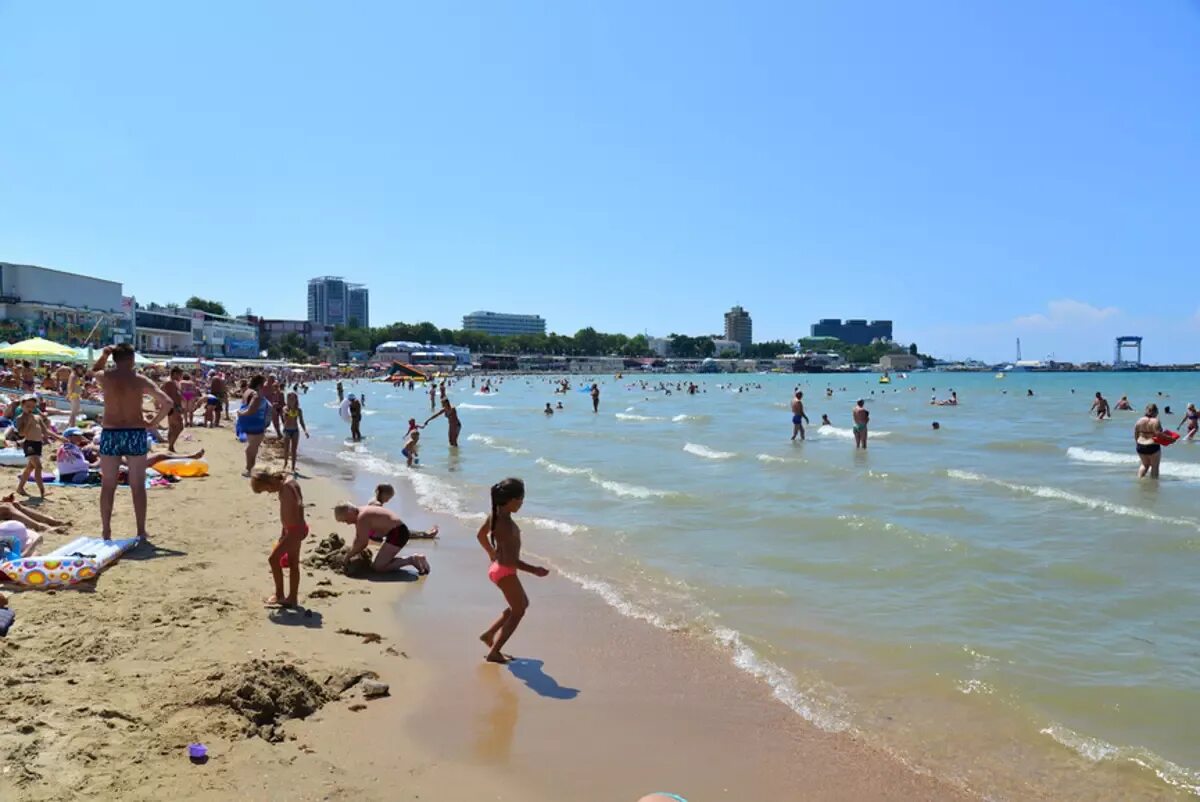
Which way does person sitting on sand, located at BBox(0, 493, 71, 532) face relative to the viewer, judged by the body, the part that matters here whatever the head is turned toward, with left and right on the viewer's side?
facing to the right of the viewer

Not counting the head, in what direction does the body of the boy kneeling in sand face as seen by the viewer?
to the viewer's left

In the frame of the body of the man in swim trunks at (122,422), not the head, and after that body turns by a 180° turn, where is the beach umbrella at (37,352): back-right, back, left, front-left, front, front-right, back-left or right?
back

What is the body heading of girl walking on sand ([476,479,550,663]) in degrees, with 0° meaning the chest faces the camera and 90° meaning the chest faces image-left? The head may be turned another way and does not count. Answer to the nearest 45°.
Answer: approximately 270°

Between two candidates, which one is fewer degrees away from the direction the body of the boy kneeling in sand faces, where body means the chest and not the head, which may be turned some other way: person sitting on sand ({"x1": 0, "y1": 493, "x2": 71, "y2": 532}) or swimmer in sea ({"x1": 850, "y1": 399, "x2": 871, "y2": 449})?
the person sitting on sand

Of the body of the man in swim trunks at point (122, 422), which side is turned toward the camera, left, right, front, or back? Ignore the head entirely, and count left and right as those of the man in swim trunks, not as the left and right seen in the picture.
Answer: back

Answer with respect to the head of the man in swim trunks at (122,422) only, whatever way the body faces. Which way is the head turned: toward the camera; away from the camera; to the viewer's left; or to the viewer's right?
away from the camera

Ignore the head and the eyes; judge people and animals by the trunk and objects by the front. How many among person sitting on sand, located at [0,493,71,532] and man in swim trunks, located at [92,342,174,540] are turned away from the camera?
1

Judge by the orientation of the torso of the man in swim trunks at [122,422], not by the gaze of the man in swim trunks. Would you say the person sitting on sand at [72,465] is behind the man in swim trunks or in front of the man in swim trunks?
in front

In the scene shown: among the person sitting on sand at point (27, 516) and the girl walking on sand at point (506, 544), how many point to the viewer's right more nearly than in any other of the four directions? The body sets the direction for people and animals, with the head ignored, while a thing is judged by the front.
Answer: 2
